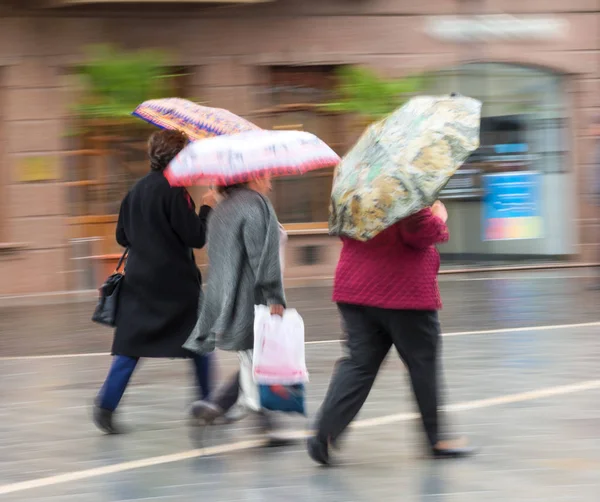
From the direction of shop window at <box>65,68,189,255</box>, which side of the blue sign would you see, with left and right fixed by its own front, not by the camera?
right

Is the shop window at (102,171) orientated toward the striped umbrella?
yes

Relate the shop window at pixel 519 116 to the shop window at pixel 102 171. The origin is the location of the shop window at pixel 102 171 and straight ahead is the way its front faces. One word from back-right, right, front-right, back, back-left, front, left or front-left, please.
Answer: left

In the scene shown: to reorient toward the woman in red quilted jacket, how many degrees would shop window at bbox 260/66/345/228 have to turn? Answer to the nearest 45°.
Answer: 0° — it already faces them

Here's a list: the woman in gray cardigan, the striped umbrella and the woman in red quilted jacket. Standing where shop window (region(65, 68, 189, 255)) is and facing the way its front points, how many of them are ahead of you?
3

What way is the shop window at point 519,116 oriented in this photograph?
toward the camera

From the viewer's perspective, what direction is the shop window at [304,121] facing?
toward the camera

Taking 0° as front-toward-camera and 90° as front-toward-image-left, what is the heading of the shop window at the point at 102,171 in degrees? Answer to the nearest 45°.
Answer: approximately 0°

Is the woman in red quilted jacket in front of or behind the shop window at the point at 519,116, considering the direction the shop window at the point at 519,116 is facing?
in front

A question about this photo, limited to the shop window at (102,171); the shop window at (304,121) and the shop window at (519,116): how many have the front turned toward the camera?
3

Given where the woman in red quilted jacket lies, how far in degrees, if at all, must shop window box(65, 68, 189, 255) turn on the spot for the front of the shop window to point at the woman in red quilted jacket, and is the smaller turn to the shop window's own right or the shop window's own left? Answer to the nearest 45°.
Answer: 0° — it already faces them
